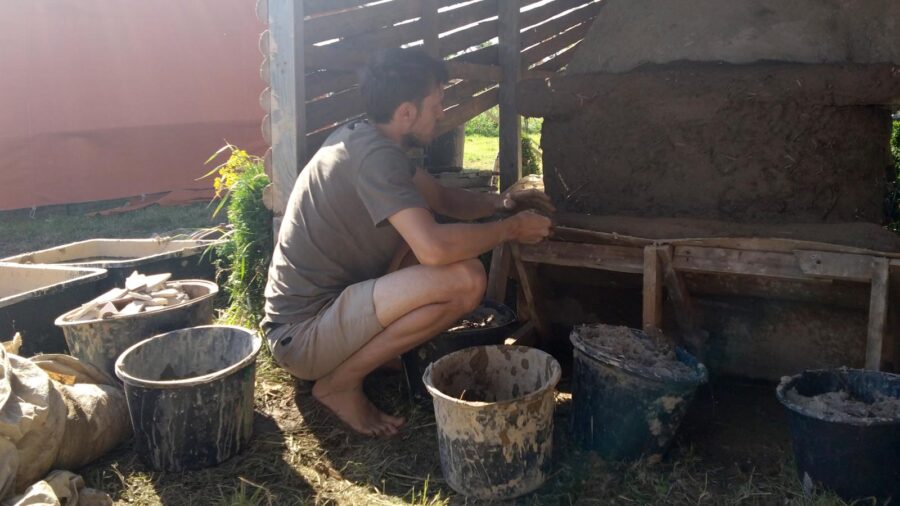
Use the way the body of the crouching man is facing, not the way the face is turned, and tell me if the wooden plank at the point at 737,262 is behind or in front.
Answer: in front

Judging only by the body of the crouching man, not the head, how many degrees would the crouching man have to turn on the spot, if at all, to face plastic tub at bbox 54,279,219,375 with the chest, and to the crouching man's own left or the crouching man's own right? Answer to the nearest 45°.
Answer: approximately 180°

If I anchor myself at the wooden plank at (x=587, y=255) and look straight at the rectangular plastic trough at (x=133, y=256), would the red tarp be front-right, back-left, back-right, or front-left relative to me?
front-right

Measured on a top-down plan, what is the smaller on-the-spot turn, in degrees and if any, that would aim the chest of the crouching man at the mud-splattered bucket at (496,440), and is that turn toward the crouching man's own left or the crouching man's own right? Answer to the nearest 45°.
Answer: approximately 45° to the crouching man's own right

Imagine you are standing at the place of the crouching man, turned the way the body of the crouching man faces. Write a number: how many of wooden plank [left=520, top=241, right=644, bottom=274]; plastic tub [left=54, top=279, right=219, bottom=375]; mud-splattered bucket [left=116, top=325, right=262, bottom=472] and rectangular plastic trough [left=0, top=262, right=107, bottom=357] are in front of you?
1

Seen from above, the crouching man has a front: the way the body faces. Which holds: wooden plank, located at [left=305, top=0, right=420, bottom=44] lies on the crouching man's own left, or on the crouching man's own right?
on the crouching man's own left

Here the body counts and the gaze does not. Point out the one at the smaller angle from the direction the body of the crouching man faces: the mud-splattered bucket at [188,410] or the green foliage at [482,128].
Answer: the green foliage

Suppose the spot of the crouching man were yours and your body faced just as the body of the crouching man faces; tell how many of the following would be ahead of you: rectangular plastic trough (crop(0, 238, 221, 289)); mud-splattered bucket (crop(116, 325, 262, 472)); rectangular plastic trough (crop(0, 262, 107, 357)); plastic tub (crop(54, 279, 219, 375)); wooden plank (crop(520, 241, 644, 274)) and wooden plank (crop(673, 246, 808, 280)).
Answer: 2

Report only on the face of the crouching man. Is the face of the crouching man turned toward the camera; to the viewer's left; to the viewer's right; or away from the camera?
to the viewer's right

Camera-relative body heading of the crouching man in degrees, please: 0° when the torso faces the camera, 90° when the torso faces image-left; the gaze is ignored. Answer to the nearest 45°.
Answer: approximately 270°

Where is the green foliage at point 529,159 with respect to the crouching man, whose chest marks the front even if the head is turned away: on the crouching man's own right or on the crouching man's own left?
on the crouching man's own left

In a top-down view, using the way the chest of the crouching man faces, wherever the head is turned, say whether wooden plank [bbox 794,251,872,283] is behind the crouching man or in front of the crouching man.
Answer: in front

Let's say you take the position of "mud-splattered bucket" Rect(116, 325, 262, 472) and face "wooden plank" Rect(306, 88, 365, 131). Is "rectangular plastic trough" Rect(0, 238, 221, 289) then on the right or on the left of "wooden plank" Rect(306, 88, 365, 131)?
left

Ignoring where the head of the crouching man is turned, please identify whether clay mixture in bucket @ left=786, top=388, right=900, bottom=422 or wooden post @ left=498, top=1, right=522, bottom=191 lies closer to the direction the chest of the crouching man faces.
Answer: the clay mixture in bucket
